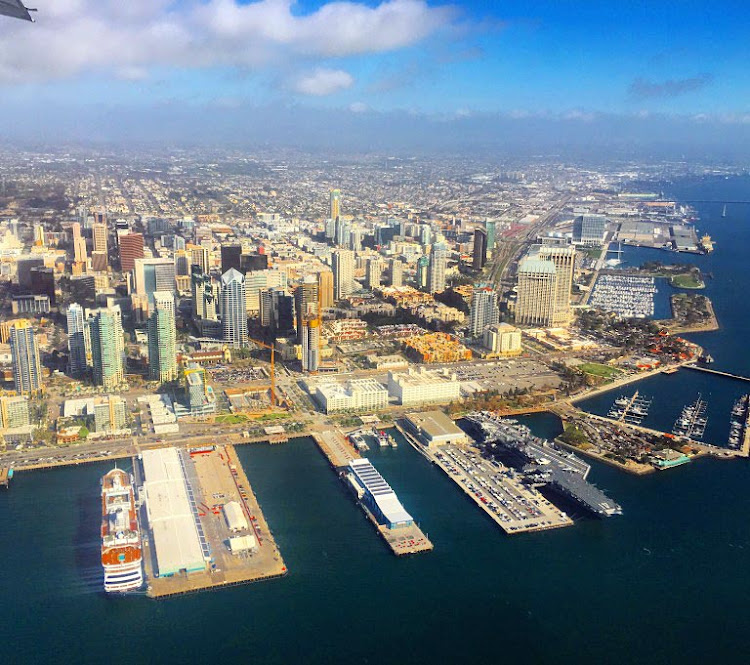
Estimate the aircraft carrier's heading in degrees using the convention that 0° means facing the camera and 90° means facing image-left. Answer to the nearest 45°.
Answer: approximately 315°

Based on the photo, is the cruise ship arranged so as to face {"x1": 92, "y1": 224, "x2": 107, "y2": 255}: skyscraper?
yes

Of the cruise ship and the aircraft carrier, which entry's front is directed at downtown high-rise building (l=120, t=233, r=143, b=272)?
the cruise ship

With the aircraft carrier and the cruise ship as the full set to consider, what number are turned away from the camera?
1

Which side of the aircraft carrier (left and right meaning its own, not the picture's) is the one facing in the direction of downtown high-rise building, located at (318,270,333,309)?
back

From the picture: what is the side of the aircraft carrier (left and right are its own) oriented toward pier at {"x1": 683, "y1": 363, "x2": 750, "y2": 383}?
left

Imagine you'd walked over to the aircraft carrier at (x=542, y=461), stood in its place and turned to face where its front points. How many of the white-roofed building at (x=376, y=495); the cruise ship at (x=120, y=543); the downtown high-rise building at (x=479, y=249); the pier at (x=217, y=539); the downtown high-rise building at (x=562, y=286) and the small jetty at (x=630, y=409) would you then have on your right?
3

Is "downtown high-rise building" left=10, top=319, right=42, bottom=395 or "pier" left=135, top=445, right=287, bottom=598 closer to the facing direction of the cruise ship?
the downtown high-rise building

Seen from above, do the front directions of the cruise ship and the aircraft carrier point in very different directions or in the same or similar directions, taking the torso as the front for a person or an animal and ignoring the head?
very different directions

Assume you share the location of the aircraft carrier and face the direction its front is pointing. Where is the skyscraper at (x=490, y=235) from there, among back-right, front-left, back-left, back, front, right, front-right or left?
back-left

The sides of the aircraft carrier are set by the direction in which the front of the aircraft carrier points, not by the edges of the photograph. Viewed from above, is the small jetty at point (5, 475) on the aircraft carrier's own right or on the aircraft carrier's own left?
on the aircraft carrier's own right

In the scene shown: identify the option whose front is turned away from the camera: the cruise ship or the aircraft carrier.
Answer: the cruise ship

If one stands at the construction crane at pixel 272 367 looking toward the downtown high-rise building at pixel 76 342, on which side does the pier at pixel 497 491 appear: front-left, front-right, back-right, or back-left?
back-left

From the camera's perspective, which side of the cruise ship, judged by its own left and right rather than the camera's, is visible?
back

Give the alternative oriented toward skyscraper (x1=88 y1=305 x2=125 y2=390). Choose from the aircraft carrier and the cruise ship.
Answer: the cruise ship

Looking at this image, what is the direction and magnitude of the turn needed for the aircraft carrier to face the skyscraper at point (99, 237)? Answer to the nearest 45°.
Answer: approximately 180°
